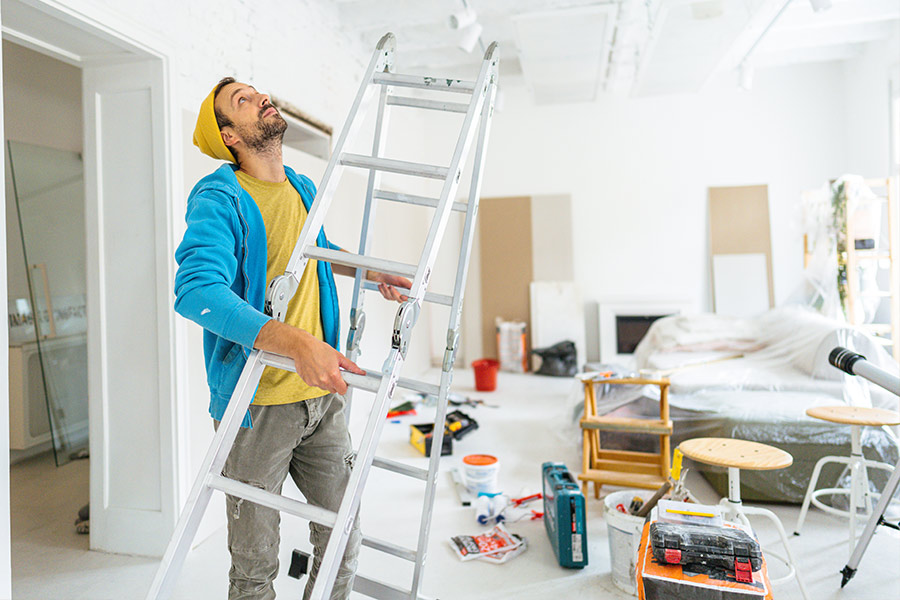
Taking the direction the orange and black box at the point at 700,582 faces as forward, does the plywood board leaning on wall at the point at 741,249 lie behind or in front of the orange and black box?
behind

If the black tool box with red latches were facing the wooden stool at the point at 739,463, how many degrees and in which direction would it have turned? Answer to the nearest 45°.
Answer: approximately 180°

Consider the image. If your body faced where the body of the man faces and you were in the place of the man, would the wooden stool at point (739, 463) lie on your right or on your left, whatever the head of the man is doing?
on your left

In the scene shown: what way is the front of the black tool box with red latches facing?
toward the camera

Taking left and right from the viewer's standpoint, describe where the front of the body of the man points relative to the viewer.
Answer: facing the viewer and to the right of the viewer

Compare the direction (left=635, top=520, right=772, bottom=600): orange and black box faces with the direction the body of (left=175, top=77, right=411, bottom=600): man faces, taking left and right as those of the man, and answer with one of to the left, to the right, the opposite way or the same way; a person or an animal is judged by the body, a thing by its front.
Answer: to the right

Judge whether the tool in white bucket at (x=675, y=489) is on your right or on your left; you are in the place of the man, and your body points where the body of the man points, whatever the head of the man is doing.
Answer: on your left

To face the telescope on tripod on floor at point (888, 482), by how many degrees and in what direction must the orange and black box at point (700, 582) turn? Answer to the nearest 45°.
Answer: approximately 135° to its left

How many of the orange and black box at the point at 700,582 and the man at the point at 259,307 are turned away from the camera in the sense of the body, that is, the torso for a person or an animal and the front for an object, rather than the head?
0

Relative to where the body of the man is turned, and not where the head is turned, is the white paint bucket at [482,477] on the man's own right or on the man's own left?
on the man's own left

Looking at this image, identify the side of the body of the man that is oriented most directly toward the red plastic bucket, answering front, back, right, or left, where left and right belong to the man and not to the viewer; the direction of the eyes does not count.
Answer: left

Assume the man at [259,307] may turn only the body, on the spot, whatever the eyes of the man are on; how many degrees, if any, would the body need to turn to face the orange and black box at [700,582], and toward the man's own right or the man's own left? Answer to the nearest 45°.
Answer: approximately 45° to the man's own left

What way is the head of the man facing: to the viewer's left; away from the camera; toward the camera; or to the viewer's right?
to the viewer's right

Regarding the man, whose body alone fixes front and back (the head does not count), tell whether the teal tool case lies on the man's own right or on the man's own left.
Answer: on the man's own left

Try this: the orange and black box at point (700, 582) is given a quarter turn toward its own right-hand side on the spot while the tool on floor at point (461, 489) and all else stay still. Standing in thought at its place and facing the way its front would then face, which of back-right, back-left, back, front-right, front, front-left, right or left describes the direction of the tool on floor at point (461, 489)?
front-right
